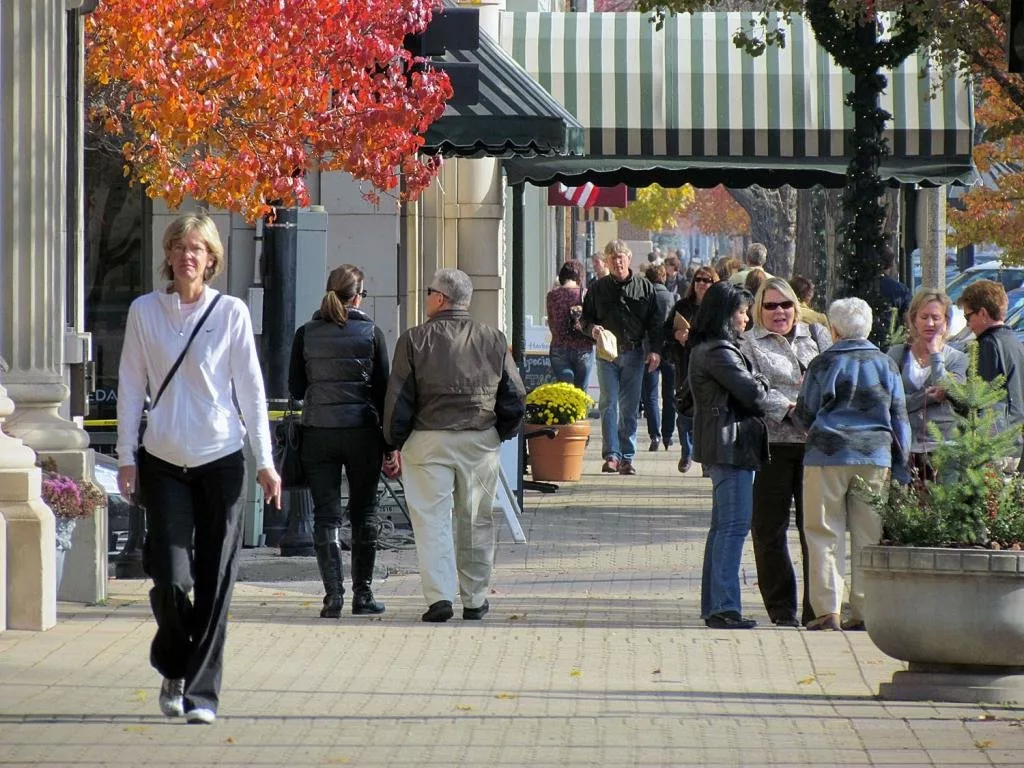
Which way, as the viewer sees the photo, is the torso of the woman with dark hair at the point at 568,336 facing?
away from the camera

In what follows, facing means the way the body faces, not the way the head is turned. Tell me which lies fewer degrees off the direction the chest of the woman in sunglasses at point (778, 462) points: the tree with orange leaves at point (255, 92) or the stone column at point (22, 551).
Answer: the stone column

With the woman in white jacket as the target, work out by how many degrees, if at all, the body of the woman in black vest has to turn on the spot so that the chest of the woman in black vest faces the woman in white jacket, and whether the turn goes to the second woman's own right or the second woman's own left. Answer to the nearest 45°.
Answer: approximately 180°

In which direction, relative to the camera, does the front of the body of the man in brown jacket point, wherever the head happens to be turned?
away from the camera

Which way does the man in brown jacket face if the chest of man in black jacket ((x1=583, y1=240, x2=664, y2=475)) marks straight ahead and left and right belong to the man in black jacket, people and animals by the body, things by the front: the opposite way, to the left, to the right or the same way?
the opposite way

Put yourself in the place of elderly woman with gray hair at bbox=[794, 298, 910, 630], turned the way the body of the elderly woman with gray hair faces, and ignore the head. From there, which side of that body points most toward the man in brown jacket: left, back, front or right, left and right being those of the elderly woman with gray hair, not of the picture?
left

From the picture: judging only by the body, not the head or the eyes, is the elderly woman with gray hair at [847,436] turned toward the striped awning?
yes

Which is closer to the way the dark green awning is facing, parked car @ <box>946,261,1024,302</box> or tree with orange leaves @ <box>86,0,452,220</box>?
the parked car

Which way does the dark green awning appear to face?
to the viewer's right

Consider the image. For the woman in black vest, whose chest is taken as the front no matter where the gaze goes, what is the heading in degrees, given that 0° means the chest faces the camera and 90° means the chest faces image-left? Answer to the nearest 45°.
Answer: approximately 180°

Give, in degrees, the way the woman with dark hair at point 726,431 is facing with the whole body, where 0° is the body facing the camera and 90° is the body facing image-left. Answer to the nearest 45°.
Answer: approximately 270°
